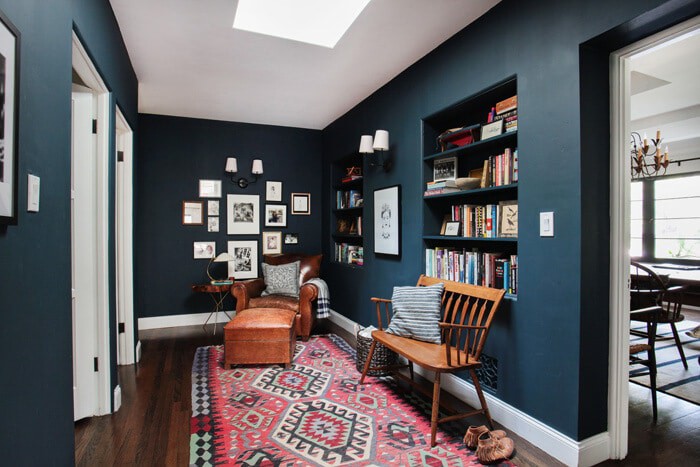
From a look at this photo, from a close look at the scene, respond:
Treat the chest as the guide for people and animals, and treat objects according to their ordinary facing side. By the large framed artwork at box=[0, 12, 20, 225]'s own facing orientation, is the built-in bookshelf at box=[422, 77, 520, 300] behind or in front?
in front

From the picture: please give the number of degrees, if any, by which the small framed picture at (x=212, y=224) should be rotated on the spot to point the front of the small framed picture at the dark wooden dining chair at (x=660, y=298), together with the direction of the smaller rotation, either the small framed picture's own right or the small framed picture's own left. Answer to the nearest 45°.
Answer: approximately 45° to the small framed picture's own left

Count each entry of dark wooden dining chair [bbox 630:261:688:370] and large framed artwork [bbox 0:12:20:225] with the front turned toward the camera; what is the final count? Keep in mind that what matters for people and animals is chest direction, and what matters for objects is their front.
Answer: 0

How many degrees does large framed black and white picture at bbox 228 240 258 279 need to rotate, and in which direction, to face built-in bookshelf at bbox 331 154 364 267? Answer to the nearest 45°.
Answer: approximately 90° to its left

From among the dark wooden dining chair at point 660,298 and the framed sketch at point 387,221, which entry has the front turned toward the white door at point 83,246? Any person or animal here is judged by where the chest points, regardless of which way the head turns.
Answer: the framed sketch

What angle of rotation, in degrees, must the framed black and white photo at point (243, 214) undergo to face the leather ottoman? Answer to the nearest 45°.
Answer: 0° — it already faces it

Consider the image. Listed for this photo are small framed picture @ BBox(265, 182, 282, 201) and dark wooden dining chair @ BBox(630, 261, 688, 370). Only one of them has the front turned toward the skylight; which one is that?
the small framed picture

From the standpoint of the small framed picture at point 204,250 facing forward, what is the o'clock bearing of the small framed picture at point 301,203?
the small framed picture at point 301,203 is roughly at 9 o'clock from the small framed picture at point 204,250.

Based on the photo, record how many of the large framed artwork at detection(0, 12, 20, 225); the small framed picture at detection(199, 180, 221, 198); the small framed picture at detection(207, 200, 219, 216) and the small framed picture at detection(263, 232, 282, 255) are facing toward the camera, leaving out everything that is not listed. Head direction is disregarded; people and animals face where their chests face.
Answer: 3

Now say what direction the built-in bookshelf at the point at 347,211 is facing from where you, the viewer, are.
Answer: facing the viewer and to the left of the viewer

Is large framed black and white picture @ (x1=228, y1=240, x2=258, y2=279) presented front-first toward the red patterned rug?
yes

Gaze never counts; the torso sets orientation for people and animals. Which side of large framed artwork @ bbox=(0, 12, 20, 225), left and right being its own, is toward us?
right

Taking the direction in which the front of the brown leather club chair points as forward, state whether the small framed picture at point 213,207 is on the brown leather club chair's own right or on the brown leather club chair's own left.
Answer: on the brown leather club chair's own right

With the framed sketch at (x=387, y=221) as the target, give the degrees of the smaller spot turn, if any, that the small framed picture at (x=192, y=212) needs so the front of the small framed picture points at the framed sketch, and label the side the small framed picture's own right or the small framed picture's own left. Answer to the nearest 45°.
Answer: approximately 45° to the small framed picture's own left

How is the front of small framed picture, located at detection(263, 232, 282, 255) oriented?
toward the camera

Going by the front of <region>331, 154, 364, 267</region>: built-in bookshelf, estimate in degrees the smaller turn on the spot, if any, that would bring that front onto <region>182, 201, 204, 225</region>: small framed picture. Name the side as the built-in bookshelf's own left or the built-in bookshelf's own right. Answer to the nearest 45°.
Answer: approximately 45° to the built-in bookshelf's own right

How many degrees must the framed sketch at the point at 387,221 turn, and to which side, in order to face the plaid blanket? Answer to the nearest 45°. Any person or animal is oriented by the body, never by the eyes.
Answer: approximately 90° to its right
